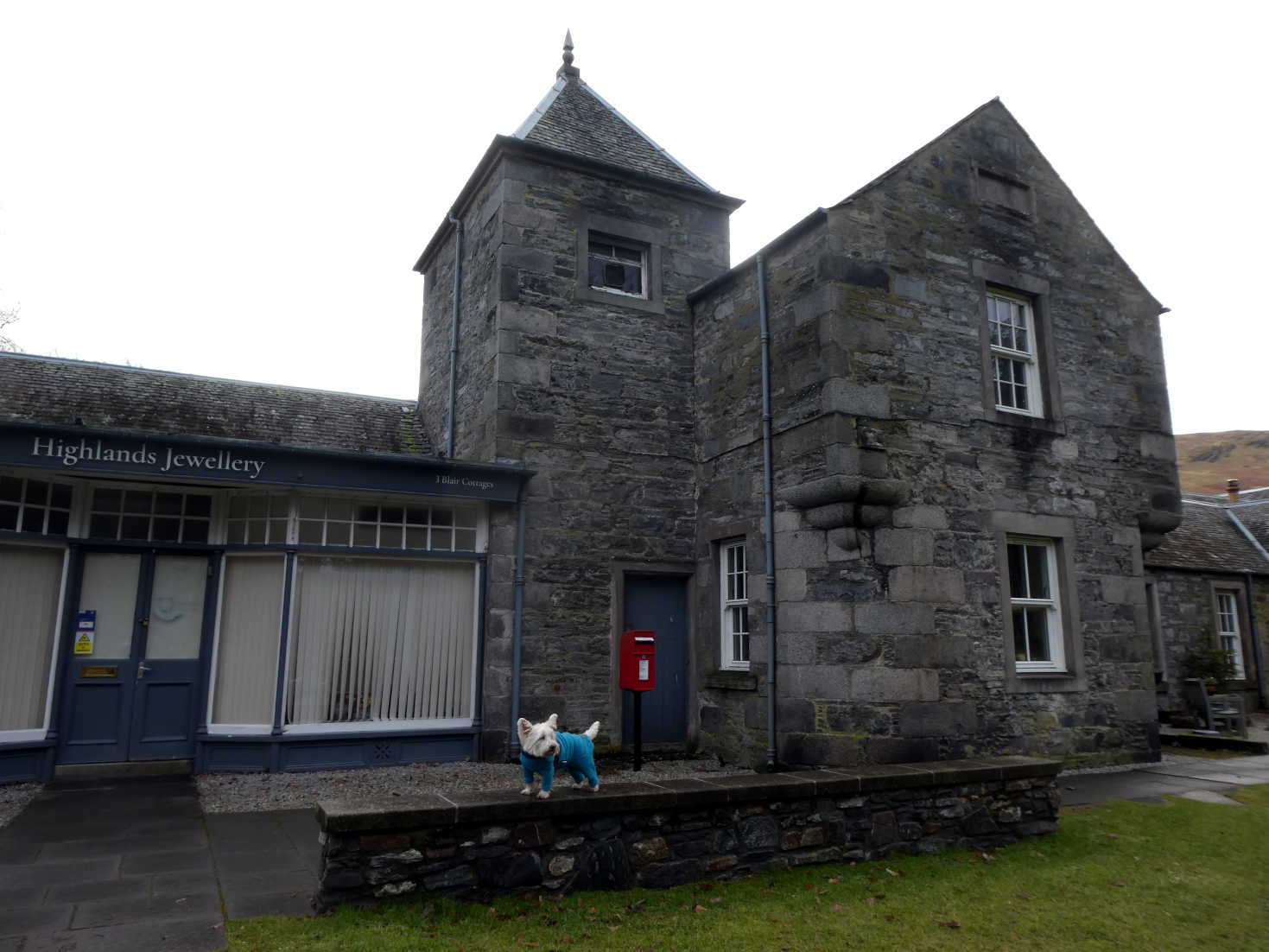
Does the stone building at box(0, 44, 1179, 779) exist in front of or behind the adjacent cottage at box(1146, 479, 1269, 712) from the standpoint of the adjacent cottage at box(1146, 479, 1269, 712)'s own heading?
in front

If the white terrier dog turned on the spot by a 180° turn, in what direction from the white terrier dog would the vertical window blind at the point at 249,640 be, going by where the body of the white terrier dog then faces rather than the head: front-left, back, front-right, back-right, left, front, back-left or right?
left

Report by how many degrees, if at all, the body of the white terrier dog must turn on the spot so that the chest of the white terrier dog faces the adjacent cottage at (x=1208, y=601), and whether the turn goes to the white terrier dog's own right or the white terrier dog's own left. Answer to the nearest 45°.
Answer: approximately 180°

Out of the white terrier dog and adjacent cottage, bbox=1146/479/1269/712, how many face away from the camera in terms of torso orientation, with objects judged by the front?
0

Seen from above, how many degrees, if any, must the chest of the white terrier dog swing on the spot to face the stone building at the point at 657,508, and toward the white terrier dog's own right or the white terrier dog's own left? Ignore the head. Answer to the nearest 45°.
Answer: approximately 135° to the white terrier dog's own right

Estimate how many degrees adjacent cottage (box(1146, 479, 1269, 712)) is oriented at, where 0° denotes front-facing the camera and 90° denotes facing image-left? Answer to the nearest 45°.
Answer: approximately 0°

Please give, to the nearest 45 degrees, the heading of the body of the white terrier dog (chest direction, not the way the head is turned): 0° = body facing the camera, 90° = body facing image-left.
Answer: approximately 45°

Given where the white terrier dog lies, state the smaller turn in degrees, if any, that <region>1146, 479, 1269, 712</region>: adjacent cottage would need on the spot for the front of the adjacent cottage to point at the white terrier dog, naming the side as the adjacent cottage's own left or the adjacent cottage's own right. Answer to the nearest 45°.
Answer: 0° — it already faces it
